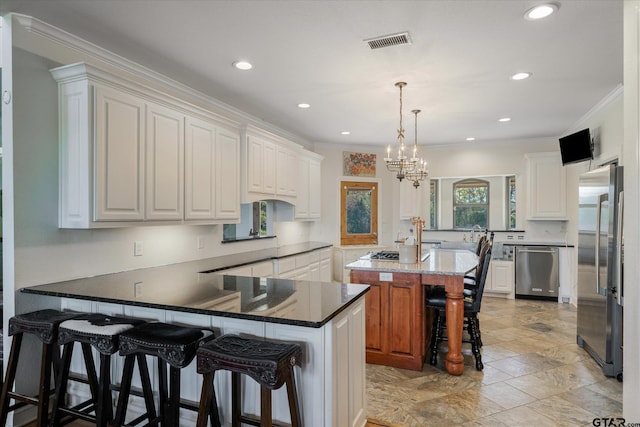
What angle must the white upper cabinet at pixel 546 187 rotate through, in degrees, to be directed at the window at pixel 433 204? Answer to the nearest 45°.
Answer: approximately 90° to its right

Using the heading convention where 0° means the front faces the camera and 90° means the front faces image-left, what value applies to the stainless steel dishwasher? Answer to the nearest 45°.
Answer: approximately 0°

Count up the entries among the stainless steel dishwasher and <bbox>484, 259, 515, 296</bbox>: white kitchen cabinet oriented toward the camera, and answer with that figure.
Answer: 2

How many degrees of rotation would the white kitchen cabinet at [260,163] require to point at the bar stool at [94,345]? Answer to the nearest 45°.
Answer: approximately 45° to its right

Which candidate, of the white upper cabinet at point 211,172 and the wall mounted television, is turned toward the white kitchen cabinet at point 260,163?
the wall mounted television

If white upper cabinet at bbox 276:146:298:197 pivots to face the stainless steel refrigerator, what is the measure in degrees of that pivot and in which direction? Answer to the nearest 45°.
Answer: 0° — it already faces it

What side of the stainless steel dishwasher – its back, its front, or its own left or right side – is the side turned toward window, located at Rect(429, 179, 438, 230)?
right

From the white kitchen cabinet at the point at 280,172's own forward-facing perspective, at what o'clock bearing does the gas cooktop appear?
The gas cooktop is roughly at 12 o'clock from the white kitchen cabinet.

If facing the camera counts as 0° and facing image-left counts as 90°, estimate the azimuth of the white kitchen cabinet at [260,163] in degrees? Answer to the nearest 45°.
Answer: approximately 315°

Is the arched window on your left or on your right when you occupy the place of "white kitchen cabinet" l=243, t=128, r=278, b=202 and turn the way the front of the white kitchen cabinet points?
on your left

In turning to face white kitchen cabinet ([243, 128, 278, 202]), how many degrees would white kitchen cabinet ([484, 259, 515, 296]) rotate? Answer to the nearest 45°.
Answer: approximately 45° to its right

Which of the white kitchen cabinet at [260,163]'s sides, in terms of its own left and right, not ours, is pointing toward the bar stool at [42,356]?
right

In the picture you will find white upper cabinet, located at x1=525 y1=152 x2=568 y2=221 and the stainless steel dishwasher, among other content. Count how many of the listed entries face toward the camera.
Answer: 2

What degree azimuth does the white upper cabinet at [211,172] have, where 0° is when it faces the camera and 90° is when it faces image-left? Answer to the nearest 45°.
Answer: approximately 315°

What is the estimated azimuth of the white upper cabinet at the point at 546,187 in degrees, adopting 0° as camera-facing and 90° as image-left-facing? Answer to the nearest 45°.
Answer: approximately 0°

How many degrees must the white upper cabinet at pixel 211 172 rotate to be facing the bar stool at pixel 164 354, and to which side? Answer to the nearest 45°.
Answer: approximately 45° to its right

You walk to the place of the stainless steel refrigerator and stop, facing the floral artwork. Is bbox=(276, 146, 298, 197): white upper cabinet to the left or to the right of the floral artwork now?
left

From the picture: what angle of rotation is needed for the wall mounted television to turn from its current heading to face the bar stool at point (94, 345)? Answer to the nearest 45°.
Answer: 0° — it already faces it
